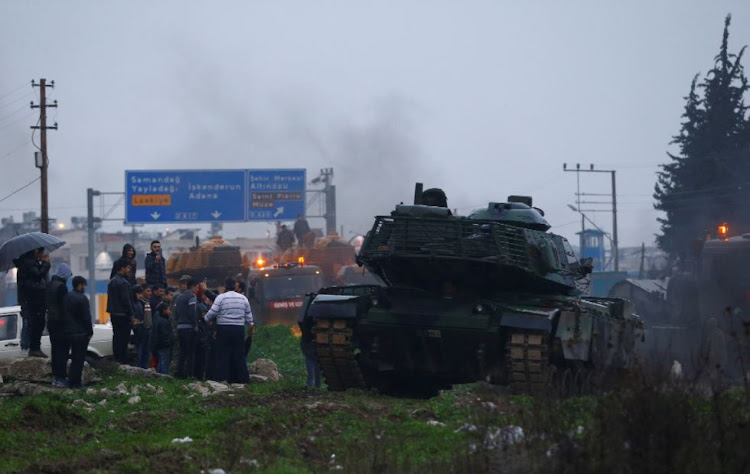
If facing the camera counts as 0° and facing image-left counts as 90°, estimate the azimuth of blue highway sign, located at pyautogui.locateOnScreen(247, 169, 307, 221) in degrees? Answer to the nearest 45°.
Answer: approximately 0°

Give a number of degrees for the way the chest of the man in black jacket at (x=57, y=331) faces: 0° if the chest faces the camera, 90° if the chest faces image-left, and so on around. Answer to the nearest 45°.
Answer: approximately 270°

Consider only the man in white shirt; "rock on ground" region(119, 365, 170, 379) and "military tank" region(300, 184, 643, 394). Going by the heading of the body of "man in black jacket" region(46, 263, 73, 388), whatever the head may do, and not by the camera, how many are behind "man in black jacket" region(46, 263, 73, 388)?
0

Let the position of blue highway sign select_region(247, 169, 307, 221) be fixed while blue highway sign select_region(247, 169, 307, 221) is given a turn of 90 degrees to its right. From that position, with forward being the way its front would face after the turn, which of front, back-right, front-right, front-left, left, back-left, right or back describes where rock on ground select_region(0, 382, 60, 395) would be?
left

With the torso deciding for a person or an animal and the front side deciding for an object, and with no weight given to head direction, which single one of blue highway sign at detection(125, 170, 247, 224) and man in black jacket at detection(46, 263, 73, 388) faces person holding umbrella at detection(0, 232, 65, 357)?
the blue highway sign

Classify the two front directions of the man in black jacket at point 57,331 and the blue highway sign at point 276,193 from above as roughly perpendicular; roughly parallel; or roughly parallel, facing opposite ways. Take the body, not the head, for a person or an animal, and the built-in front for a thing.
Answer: roughly perpendicular

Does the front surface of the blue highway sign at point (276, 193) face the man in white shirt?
yes

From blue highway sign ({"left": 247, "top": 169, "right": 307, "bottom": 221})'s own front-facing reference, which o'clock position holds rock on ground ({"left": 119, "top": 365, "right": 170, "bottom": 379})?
The rock on ground is roughly at 12 o'clock from the blue highway sign.

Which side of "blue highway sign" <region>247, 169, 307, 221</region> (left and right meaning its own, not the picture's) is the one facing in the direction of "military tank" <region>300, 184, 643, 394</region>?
front

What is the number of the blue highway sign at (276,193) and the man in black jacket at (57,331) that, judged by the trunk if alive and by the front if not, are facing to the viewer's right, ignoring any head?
1

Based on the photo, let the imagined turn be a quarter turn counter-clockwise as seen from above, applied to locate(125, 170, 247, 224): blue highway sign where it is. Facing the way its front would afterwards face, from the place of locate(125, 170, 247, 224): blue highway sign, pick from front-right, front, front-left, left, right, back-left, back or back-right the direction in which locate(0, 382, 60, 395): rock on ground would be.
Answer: right

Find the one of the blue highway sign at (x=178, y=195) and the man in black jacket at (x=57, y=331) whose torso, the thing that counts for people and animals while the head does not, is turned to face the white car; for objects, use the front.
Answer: the blue highway sign

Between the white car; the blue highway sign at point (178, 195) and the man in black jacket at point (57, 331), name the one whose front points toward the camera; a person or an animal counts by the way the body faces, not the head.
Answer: the blue highway sign

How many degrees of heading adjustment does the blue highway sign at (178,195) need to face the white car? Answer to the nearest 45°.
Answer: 0° — it already faces it

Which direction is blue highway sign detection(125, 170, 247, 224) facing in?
toward the camera
